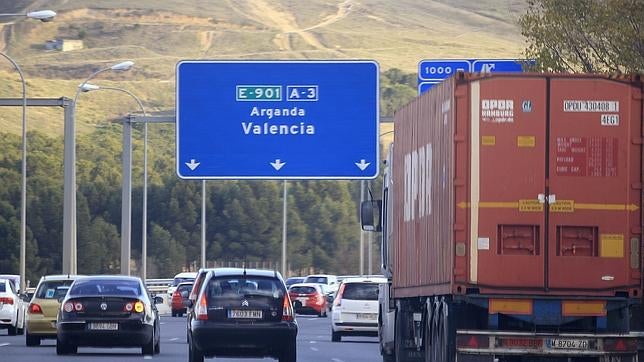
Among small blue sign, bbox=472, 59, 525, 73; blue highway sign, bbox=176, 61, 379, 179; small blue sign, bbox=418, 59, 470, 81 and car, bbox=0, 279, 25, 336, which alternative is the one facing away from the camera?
the car

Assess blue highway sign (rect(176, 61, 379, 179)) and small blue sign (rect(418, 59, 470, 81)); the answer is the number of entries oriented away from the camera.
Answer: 0

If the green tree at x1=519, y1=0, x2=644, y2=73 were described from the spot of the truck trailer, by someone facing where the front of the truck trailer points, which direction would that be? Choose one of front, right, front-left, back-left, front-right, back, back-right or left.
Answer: front

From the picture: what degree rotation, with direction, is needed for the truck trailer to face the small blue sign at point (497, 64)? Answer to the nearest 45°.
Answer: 0° — it already faces it

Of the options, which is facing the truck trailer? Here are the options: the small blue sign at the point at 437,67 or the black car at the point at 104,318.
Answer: the small blue sign

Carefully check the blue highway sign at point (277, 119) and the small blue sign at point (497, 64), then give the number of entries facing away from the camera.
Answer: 0

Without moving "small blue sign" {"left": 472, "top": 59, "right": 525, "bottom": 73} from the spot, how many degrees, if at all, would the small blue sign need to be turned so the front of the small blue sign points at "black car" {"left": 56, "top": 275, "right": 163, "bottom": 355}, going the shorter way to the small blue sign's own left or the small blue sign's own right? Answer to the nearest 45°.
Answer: approximately 45° to the small blue sign's own right

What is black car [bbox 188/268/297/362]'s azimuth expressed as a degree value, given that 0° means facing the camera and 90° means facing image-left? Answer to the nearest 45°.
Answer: approximately 180°

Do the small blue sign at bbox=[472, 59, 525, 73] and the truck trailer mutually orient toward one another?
yes

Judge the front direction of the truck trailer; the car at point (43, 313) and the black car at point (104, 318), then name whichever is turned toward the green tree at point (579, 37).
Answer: the truck trailer

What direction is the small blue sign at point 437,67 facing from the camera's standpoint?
toward the camera

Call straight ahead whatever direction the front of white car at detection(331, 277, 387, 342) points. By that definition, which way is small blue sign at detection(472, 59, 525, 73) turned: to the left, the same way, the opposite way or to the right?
the opposite way

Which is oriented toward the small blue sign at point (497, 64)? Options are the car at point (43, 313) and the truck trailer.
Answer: the truck trailer

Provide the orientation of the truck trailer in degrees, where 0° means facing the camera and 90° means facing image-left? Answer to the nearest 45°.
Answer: approximately 180°

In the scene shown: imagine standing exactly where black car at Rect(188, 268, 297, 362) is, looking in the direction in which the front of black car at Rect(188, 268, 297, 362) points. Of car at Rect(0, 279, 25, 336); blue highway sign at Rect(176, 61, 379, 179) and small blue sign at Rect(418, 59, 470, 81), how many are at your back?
0

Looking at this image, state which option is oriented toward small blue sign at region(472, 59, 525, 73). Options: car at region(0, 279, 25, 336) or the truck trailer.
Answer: the truck trailer

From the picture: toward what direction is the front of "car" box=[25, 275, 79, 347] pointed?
away from the camera

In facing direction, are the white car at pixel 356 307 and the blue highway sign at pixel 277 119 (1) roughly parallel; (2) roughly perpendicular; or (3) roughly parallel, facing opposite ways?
roughly parallel, facing opposite ways
